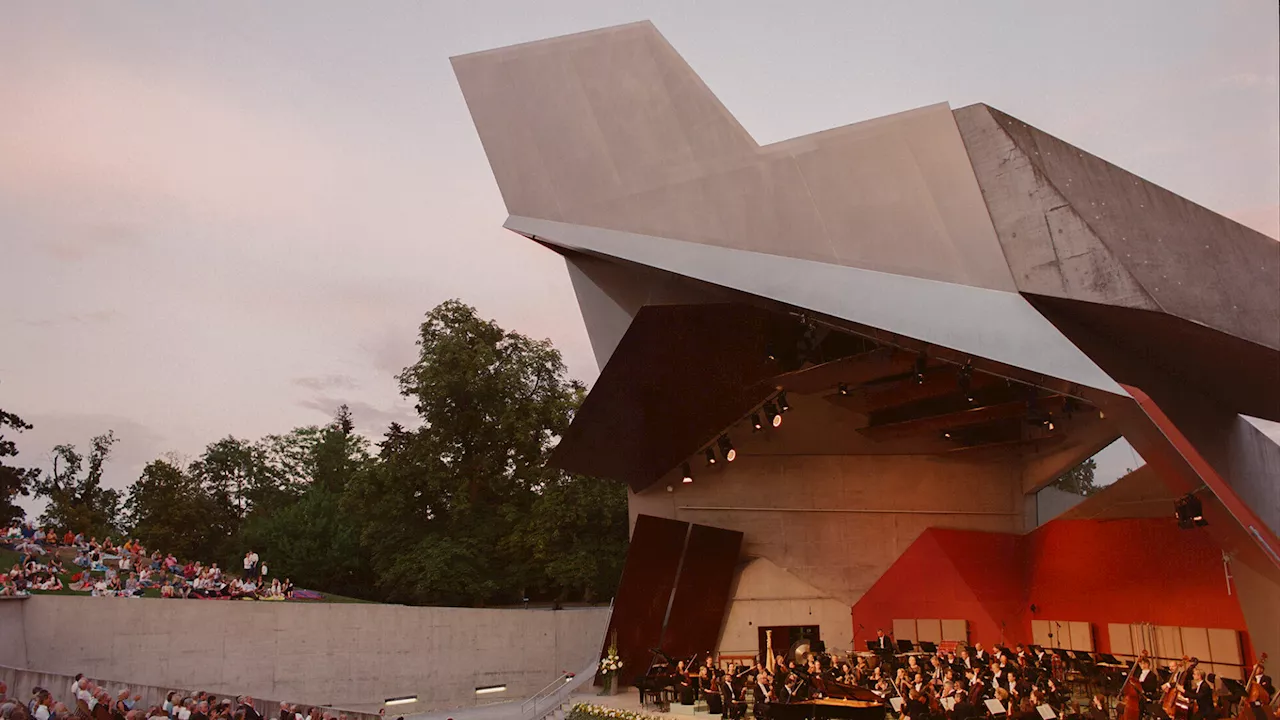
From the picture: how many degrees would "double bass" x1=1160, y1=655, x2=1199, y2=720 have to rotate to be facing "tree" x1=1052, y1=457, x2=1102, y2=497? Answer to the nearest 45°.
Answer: approximately 135° to its right

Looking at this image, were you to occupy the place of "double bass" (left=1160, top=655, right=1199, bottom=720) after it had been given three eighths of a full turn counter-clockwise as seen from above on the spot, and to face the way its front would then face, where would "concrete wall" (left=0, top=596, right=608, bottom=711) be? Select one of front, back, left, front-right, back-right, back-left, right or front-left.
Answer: back

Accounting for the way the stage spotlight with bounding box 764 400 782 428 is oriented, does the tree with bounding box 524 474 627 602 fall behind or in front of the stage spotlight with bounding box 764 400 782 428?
behind

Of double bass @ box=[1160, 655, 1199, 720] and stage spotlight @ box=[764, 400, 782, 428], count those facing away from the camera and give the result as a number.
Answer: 0

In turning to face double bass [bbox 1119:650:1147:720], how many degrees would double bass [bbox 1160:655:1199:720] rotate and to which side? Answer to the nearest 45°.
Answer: approximately 90° to its right

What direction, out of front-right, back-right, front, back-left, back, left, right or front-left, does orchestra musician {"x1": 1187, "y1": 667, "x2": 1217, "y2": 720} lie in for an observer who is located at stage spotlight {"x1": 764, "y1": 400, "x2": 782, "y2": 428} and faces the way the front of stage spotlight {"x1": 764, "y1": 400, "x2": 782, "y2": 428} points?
front

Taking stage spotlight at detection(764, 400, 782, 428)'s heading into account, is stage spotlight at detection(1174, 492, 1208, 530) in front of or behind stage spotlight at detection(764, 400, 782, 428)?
in front

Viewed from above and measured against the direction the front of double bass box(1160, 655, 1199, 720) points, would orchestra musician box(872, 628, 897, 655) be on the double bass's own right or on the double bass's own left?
on the double bass's own right

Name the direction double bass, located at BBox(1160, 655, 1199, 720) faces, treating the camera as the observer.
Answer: facing the viewer and to the left of the viewer

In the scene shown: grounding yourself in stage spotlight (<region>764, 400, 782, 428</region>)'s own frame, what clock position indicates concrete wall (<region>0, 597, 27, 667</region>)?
The concrete wall is roughly at 4 o'clock from the stage spotlight.

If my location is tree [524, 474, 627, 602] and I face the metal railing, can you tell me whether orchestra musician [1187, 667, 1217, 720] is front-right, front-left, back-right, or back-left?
front-left

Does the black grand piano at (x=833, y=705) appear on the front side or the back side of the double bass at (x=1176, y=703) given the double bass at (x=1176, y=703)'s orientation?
on the front side
